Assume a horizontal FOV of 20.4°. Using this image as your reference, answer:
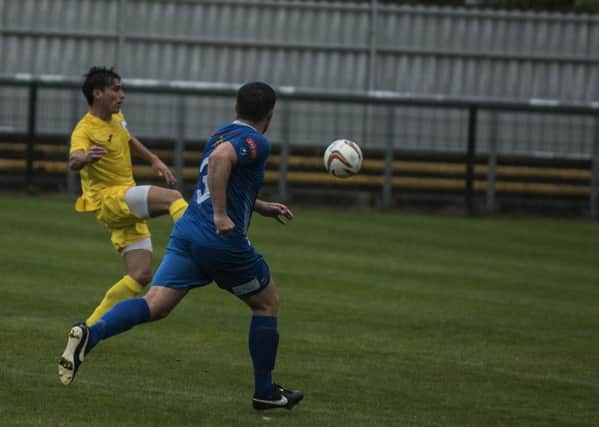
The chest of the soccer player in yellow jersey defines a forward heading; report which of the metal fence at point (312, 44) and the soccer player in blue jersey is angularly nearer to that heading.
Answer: the soccer player in blue jersey

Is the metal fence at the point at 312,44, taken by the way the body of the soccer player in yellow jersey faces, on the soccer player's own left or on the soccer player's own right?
on the soccer player's own left

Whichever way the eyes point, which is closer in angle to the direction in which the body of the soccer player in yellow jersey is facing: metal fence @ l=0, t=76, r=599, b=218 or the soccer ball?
the soccer ball

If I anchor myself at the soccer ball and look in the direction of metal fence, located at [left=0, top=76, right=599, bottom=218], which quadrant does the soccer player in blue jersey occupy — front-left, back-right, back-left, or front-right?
back-left

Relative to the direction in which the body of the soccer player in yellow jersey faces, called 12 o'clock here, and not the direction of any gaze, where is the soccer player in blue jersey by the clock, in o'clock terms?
The soccer player in blue jersey is roughly at 1 o'clock from the soccer player in yellow jersey.

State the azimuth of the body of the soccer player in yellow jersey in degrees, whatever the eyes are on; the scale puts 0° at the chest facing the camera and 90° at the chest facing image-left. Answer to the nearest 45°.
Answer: approximately 315°

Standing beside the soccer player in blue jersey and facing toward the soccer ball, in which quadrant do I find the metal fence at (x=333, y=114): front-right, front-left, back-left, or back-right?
front-left

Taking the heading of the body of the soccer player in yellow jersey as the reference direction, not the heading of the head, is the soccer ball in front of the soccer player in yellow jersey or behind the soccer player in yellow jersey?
in front

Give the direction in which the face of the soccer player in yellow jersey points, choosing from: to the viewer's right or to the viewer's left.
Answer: to the viewer's right

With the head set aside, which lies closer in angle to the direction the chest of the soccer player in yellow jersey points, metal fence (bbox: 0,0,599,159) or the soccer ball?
the soccer ball

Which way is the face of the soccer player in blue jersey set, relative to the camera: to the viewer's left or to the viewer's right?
to the viewer's right

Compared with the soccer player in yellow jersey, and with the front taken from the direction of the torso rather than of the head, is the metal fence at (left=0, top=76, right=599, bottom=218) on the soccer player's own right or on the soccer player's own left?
on the soccer player's own left
